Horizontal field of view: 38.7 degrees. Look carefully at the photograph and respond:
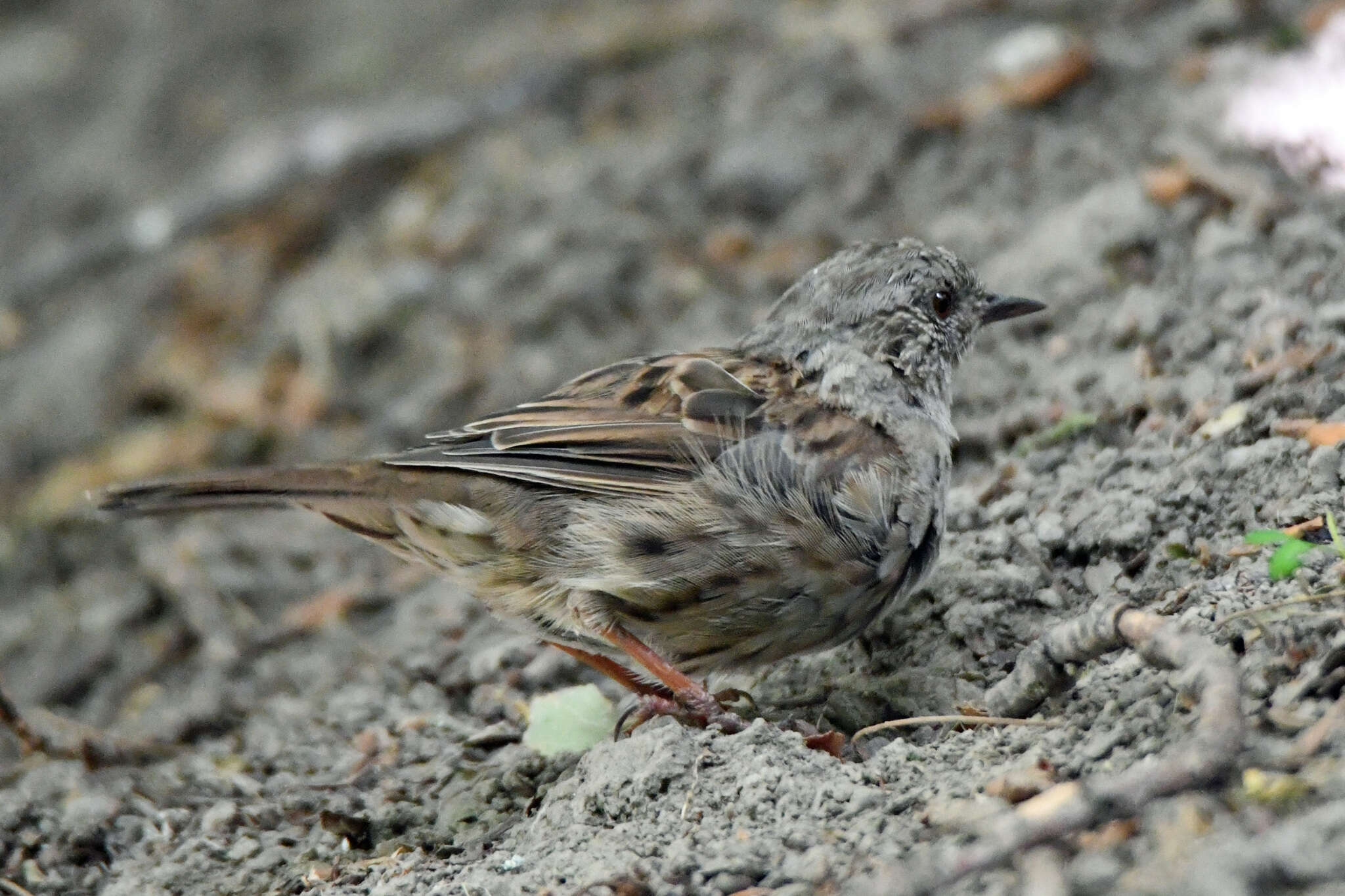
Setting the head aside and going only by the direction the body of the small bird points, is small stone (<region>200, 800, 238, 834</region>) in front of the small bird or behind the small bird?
behind

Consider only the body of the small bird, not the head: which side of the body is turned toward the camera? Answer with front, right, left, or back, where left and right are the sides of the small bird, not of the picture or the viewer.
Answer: right

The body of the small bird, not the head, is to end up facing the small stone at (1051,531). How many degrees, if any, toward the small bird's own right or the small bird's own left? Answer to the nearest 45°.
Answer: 0° — it already faces it

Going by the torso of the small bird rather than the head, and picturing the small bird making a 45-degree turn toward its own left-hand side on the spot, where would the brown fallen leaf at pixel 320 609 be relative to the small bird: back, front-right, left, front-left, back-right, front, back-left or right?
left

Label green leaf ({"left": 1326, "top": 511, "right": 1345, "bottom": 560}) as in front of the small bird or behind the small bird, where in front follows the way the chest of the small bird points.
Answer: in front

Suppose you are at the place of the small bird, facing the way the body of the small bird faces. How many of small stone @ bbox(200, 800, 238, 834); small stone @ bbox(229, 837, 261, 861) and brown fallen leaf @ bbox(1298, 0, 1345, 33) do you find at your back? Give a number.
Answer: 2

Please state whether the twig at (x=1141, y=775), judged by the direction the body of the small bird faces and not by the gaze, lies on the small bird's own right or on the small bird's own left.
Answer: on the small bird's own right

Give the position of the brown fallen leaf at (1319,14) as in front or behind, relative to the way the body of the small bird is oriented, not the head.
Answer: in front
